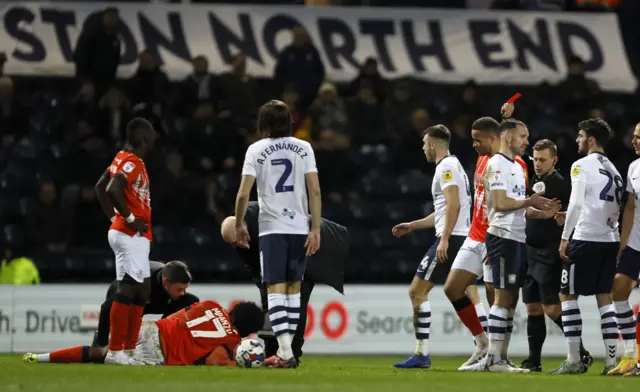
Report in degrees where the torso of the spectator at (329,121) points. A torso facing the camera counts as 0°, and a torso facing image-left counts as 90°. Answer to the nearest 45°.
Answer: approximately 0°

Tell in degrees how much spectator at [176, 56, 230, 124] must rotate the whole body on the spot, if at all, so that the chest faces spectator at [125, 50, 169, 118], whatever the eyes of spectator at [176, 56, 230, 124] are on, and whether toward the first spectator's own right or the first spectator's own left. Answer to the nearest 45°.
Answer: approximately 90° to the first spectator's own right

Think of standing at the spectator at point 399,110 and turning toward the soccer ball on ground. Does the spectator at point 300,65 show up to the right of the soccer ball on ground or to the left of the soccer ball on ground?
right

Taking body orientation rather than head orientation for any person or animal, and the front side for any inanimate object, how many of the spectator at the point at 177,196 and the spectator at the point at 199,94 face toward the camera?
2

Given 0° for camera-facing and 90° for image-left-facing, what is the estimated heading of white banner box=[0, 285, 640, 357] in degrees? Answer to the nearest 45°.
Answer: approximately 0°
